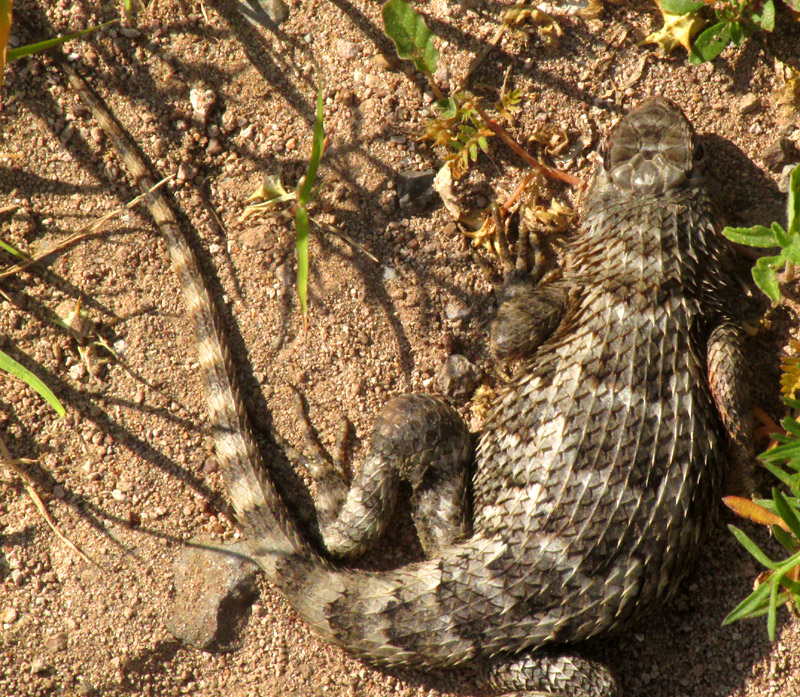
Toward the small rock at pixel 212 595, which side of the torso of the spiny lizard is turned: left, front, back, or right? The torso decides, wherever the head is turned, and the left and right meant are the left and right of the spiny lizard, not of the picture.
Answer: left

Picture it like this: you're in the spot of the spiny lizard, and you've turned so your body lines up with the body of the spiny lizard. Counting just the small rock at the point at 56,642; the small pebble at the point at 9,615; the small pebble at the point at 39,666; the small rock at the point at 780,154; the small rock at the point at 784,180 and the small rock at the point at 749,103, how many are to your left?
3

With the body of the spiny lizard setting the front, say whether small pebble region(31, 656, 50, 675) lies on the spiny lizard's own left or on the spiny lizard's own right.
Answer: on the spiny lizard's own left

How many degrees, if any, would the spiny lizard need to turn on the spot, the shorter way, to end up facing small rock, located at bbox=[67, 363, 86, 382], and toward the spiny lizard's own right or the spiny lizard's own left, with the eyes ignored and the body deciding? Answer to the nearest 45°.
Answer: approximately 45° to the spiny lizard's own left

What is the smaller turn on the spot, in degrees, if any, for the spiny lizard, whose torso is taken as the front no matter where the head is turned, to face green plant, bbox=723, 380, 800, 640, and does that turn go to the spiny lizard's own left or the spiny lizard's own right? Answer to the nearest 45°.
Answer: approximately 135° to the spiny lizard's own right

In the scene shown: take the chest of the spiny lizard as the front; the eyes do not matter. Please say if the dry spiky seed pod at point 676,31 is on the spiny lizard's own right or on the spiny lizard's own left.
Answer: on the spiny lizard's own right

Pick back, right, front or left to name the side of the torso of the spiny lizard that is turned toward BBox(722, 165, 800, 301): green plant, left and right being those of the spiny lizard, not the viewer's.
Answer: right

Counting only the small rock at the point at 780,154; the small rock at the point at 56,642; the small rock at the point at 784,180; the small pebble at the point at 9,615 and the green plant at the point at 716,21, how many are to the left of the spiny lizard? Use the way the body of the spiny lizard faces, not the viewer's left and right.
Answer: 2

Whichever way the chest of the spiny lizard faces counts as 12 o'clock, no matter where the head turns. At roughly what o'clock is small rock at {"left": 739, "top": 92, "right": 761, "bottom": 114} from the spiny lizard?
The small rock is roughly at 2 o'clock from the spiny lizard.

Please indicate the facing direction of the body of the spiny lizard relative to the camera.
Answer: away from the camera
